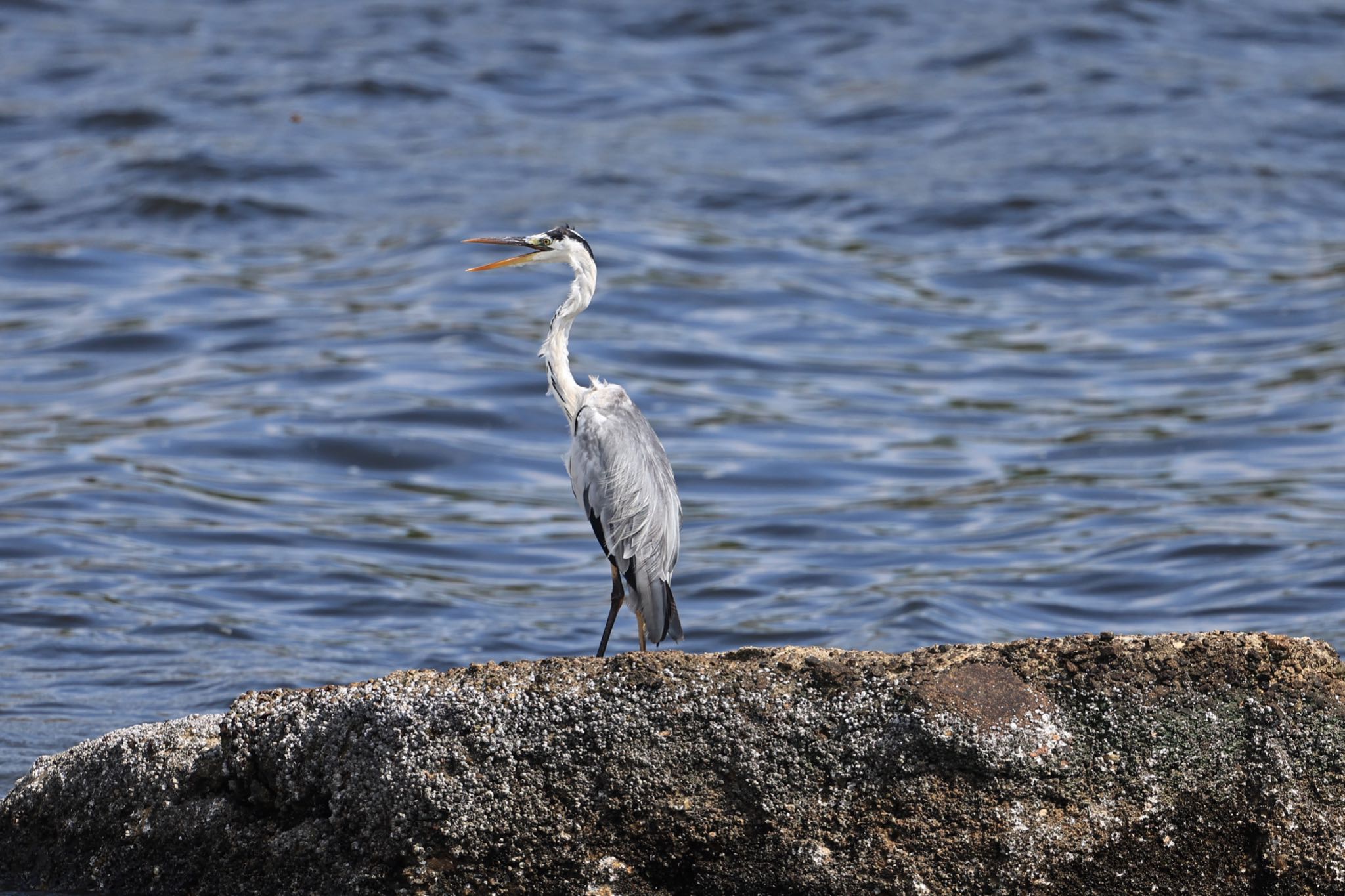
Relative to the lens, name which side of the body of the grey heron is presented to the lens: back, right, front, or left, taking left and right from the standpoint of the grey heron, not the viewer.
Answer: left
